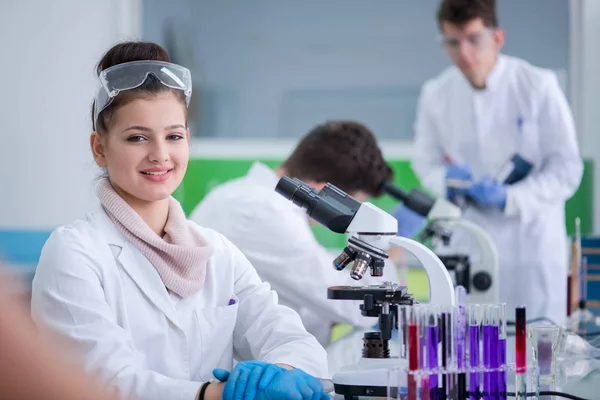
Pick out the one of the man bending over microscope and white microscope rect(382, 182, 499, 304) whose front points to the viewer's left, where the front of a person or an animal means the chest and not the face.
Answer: the white microscope

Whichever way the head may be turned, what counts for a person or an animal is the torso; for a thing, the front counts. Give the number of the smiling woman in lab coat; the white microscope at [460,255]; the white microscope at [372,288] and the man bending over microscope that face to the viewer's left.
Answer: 2

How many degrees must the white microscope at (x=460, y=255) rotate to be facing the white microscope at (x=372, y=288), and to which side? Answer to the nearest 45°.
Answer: approximately 90° to its left

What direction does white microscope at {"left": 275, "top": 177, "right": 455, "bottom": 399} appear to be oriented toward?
to the viewer's left

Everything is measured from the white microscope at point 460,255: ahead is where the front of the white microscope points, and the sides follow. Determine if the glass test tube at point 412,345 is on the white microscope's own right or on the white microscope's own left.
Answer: on the white microscope's own left

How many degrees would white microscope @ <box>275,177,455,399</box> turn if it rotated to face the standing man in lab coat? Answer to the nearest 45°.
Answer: approximately 90° to its right

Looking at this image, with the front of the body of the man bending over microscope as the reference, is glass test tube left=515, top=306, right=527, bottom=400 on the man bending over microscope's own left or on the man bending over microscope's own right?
on the man bending over microscope's own right

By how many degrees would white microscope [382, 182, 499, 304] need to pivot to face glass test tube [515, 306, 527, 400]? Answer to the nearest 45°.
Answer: approximately 90° to its left

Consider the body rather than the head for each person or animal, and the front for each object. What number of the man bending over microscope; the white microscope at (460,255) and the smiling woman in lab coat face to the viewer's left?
1

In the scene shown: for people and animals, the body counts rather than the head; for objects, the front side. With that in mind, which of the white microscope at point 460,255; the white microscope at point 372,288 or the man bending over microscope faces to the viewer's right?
the man bending over microscope

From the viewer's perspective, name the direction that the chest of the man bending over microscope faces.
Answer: to the viewer's right

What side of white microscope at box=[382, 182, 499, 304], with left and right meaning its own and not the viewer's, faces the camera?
left

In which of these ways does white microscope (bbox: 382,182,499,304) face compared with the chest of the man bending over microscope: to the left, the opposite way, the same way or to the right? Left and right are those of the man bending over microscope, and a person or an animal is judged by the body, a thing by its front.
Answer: the opposite way
